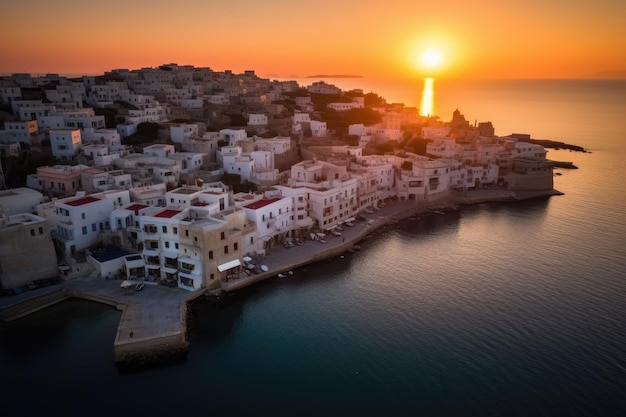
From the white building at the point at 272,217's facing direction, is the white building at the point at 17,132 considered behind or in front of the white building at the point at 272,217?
behind

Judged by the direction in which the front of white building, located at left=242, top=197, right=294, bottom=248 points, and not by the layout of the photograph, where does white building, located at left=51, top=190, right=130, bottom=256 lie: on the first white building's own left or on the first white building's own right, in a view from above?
on the first white building's own right

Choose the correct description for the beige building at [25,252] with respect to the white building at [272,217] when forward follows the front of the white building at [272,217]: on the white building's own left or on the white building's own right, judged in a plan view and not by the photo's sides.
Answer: on the white building's own right

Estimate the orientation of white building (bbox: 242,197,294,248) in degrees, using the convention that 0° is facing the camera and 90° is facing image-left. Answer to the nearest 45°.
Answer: approximately 315°

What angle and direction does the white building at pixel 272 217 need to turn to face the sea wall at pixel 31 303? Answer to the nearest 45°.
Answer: approximately 90° to its right

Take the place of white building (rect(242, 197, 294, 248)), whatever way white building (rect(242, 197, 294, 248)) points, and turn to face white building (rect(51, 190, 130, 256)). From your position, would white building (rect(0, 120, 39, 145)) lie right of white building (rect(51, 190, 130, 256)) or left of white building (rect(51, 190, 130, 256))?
right

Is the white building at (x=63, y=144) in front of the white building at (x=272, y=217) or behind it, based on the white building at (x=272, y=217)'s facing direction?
behind
